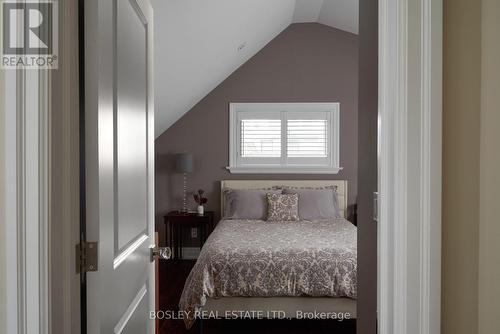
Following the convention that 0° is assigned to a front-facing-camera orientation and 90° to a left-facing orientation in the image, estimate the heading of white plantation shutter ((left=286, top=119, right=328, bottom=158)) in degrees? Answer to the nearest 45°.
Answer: approximately 0°

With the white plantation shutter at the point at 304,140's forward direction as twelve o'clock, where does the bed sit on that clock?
The bed is roughly at 12 o'clock from the white plantation shutter.

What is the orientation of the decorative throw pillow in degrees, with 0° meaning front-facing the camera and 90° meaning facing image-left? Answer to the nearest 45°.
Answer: approximately 0°

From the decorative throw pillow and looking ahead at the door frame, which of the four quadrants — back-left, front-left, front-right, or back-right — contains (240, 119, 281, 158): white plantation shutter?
back-right

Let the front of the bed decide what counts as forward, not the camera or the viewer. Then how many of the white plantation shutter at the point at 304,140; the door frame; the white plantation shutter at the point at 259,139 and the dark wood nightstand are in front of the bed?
1

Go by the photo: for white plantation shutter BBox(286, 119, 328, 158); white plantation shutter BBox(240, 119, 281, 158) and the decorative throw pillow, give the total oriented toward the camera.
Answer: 3

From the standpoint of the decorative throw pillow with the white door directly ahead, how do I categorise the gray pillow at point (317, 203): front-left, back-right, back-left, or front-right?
back-left

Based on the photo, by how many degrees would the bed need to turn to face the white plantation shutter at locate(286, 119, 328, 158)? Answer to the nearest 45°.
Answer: approximately 180°

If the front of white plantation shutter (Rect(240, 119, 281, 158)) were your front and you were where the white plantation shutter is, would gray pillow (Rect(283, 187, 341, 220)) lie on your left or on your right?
on your left

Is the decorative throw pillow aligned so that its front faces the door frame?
yes
